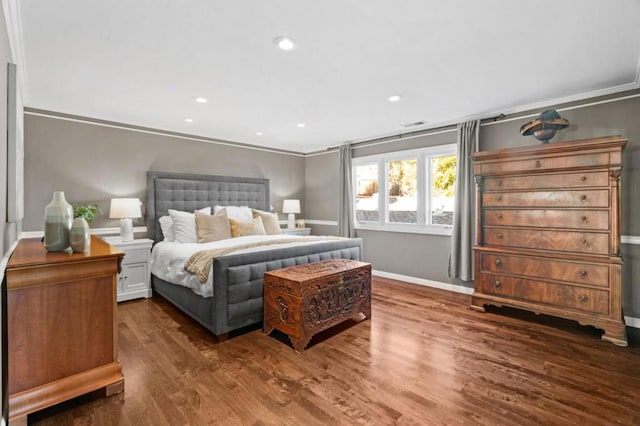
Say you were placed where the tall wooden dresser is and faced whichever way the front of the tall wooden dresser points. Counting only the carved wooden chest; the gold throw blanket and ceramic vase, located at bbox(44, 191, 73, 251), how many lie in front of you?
3

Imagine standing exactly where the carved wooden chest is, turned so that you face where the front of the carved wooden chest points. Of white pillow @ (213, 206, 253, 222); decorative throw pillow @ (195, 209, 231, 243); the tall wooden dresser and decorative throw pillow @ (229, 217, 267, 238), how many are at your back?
3

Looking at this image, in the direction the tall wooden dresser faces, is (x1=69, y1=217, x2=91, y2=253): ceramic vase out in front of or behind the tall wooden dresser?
in front

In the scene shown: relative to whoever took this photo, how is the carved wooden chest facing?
facing the viewer and to the right of the viewer

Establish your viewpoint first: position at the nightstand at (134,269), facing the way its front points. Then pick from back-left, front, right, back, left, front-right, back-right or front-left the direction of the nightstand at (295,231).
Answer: front-left

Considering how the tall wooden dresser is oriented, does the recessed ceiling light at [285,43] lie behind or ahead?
ahead

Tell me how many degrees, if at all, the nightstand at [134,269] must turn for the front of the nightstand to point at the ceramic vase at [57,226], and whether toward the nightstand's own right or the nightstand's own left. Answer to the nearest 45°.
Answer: approximately 45° to the nightstand's own right

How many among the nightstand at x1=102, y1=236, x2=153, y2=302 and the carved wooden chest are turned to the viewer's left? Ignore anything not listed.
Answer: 0

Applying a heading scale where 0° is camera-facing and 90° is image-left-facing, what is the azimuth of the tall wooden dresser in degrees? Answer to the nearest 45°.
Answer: approximately 45°

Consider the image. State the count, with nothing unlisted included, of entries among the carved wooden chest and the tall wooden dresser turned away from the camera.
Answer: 0

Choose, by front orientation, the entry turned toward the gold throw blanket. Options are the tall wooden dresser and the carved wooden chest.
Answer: the tall wooden dresser
